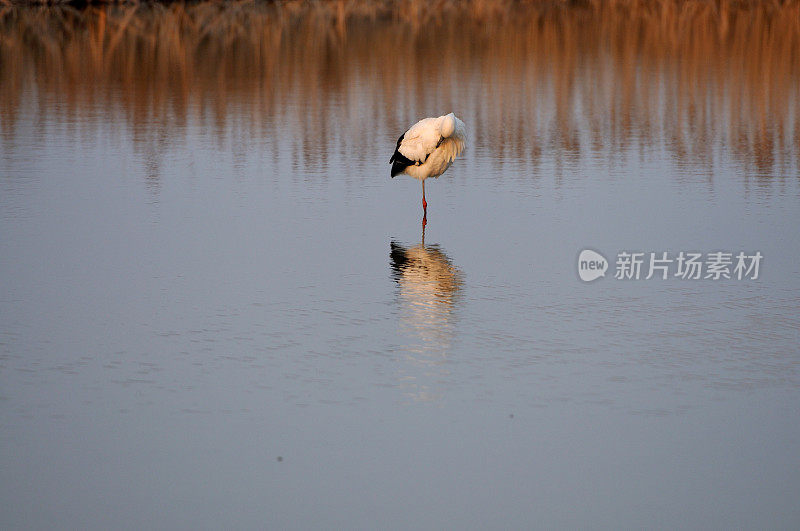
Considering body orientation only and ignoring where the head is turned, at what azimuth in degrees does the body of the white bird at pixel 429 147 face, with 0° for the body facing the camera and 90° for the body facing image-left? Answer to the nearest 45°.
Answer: approximately 270°
